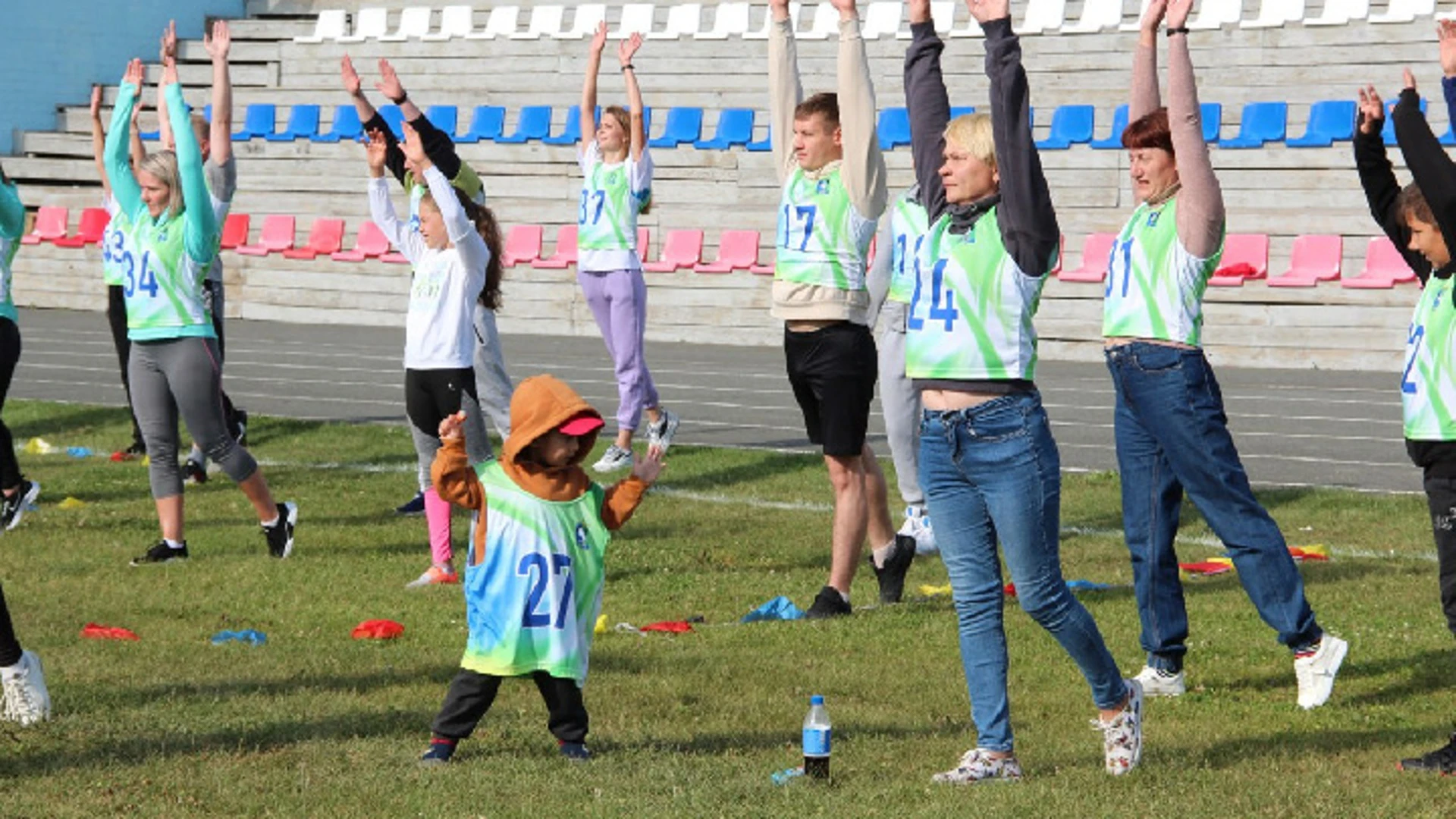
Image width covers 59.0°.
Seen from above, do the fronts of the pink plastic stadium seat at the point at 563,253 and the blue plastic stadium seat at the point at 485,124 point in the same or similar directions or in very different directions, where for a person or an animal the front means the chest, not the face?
same or similar directions

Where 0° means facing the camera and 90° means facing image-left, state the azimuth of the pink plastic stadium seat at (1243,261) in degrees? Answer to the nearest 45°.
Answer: approximately 45°

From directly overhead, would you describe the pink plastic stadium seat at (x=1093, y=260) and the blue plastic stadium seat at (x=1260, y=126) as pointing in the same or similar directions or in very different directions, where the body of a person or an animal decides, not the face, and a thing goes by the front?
same or similar directions

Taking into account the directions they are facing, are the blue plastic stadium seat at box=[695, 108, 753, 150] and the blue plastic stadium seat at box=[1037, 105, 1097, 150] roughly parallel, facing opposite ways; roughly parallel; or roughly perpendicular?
roughly parallel

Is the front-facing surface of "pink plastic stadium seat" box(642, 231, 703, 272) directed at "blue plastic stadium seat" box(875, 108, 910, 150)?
no

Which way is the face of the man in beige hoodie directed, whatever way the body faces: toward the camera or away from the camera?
toward the camera

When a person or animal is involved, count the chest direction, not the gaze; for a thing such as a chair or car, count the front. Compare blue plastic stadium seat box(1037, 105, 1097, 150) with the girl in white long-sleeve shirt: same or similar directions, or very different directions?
same or similar directions

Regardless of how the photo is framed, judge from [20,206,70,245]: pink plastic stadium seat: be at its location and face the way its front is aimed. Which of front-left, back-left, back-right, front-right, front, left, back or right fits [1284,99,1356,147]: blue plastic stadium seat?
left

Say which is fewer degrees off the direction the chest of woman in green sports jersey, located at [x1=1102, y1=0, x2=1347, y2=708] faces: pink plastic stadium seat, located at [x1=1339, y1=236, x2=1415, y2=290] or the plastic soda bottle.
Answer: the plastic soda bottle

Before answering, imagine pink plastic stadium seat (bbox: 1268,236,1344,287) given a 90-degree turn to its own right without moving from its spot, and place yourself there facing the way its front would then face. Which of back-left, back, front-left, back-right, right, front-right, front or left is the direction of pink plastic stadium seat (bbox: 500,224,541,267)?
front-left

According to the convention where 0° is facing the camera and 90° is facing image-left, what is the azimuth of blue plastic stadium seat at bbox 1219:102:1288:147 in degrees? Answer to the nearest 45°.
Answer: approximately 45°

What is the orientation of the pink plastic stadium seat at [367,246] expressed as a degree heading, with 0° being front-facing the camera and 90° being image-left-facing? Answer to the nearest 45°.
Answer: approximately 45°

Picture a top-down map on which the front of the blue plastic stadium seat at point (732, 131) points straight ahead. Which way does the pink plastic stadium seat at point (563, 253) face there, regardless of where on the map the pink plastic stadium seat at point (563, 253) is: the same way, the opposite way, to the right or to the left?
the same way

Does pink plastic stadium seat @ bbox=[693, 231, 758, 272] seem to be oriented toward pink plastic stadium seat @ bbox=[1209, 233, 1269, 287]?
no

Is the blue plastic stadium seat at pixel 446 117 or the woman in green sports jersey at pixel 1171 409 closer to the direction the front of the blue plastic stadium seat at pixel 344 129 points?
the woman in green sports jersey

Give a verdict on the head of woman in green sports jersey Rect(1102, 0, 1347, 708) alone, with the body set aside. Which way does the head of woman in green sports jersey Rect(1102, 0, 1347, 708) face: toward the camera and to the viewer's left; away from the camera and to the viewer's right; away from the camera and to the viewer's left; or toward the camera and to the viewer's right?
toward the camera and to the viewer's left

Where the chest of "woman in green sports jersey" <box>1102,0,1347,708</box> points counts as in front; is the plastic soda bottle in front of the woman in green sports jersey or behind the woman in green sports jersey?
in front

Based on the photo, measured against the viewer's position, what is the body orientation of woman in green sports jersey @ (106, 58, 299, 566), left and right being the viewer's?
facing the viewer and to the left of the viewer
